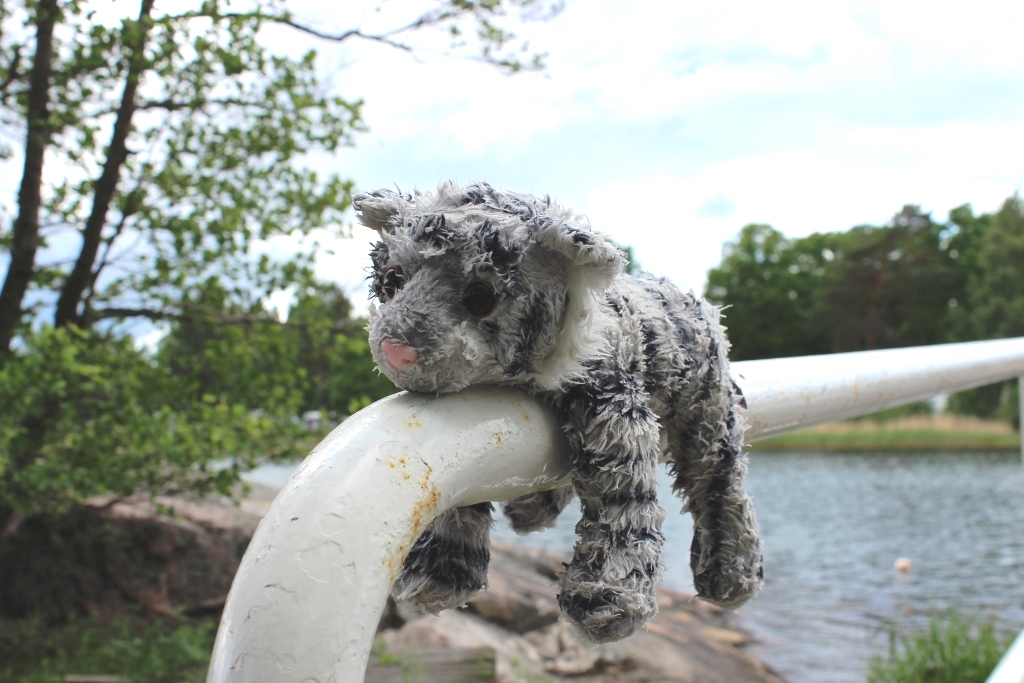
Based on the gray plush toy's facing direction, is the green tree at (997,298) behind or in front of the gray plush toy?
behind

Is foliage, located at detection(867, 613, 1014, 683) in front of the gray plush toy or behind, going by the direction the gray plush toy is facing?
behind

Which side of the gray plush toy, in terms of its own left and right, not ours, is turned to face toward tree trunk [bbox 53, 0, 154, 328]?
right

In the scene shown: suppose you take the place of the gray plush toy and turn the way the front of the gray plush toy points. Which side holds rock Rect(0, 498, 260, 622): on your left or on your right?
on your right

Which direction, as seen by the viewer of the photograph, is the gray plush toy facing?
facing the viewer and to the left of the viewer

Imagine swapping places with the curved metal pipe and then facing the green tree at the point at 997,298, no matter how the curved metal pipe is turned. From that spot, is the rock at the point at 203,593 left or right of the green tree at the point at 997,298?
left

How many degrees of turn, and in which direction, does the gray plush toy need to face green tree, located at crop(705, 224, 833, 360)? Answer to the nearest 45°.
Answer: approximately 135° to its right
